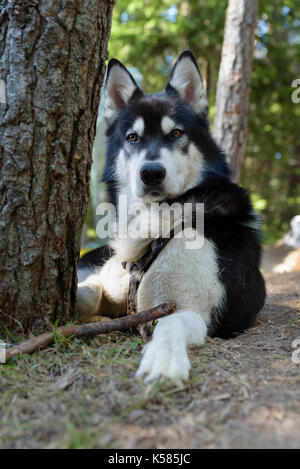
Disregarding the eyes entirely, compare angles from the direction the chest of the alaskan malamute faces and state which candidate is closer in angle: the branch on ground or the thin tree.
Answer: the branch on ground

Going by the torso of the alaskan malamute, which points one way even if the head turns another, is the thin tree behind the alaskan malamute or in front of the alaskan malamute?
behind

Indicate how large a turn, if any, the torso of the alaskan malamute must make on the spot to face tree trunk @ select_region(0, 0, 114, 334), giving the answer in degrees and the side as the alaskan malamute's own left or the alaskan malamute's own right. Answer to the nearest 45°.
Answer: approximately 45° to the alaskan malamute's own right

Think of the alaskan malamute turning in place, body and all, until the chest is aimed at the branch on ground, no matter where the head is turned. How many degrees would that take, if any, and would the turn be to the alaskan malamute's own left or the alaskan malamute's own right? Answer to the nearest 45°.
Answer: approximately 45° to the alaskan malamute's own right

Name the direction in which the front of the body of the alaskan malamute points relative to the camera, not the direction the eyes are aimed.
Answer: toward the camera

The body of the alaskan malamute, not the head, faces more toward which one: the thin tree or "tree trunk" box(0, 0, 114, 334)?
the tree trunk
